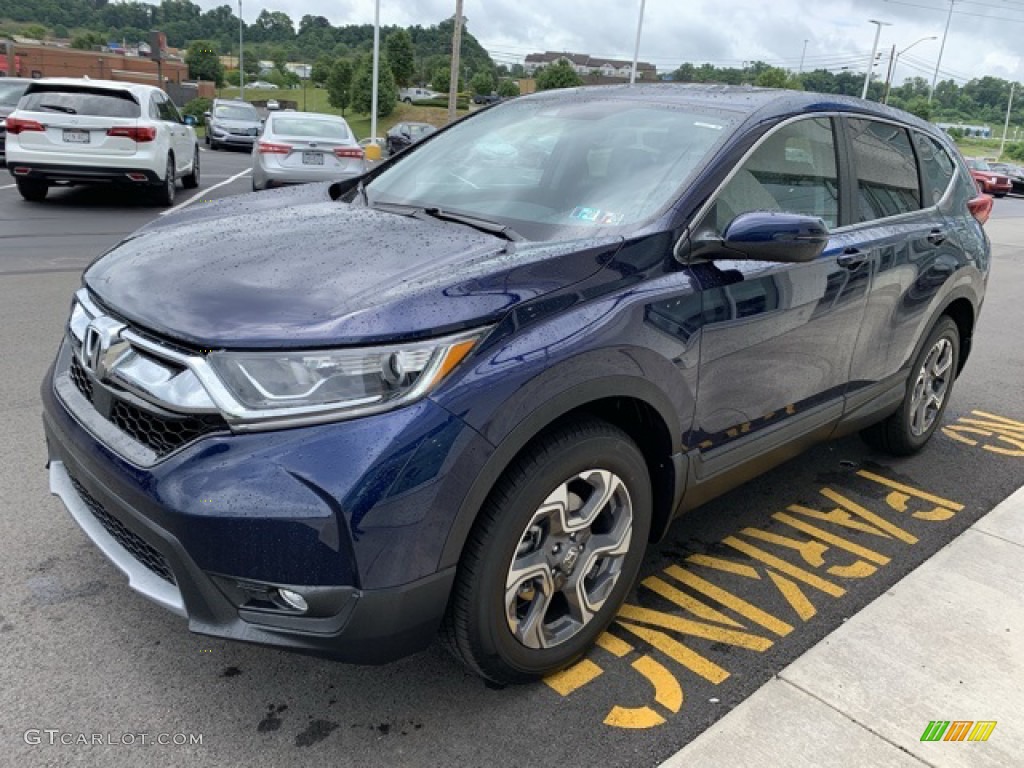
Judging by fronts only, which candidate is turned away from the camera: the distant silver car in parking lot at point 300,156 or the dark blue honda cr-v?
the distant silver car in parking lot

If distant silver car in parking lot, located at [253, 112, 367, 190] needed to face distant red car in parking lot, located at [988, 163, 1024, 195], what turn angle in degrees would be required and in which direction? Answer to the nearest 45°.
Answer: approximately 45° to its right

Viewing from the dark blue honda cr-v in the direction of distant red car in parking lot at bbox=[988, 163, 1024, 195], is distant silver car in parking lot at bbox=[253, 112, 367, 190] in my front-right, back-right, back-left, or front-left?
front-left

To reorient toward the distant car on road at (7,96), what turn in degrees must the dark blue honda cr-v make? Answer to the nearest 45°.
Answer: approximately 90° to its right

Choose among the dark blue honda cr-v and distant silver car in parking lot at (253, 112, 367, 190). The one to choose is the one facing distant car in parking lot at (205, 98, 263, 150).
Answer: distant silver car in parking lot at (253, 112, 367, 190)

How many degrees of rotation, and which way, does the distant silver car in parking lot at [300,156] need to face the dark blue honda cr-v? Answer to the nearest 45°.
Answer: approximately 180°

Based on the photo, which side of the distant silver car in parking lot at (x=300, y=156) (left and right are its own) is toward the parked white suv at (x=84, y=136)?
left

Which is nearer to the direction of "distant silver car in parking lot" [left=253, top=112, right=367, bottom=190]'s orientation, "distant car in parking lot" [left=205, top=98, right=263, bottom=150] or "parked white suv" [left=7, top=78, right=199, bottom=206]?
the distant car in parking lot

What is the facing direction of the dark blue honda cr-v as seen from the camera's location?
facing the viewer and to the left of the viewer

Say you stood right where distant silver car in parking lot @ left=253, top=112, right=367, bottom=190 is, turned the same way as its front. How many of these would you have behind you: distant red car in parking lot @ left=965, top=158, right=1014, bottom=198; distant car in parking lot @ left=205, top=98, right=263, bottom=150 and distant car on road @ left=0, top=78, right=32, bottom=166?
0

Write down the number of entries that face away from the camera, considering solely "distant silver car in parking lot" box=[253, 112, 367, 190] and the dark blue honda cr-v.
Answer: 1

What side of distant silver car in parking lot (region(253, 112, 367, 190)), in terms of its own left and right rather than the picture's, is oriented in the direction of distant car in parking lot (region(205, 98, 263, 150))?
front

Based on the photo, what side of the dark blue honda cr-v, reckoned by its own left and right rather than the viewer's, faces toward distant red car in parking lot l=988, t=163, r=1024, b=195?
back

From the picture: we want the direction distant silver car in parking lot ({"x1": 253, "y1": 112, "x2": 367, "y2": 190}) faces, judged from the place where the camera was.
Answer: facing away from the viewer

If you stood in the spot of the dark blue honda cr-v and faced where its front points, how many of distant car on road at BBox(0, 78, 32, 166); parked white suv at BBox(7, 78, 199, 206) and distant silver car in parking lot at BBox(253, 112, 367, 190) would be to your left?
0

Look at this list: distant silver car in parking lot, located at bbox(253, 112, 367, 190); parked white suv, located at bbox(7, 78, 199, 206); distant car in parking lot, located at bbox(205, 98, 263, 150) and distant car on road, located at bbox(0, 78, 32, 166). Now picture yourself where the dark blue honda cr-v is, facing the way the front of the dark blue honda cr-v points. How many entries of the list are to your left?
0

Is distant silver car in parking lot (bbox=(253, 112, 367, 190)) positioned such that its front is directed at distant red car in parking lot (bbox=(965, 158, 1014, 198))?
no
